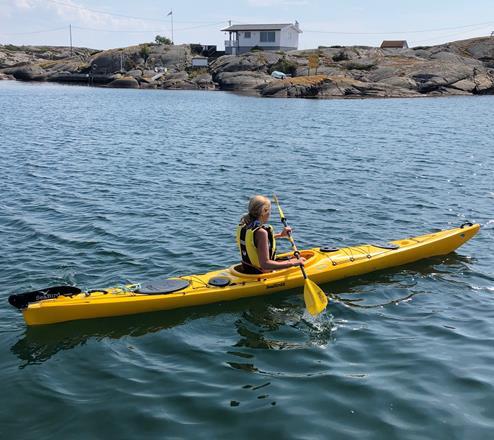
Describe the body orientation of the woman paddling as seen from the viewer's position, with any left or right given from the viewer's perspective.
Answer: facing away from the viewer and to the right of the viewer

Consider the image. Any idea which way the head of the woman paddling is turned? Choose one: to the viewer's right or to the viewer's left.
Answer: to the viewer's right
